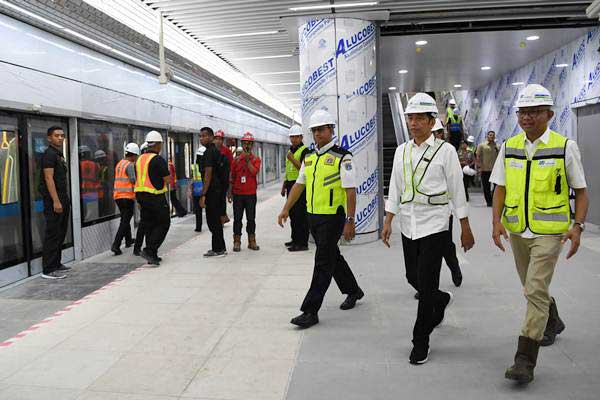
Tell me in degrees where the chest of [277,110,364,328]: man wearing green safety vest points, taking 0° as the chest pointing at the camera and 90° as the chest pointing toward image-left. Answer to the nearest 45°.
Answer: approximately 45°

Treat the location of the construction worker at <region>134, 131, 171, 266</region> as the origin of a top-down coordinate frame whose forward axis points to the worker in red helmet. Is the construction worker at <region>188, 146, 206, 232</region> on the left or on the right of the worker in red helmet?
left

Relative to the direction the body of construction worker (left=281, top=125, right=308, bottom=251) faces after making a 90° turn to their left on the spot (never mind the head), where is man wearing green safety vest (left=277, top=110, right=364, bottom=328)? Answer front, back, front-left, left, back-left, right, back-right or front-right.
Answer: front-right

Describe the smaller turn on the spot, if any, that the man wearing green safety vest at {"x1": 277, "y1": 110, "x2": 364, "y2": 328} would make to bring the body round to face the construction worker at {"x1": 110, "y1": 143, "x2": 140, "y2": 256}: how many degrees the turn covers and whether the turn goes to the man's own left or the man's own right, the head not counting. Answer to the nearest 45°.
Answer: approximately 90° to the man's own right

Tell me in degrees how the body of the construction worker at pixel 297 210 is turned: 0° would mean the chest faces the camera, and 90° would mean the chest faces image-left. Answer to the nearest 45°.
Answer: approximately 45°

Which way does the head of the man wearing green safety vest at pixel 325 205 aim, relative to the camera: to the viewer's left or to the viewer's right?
to the viewer's left

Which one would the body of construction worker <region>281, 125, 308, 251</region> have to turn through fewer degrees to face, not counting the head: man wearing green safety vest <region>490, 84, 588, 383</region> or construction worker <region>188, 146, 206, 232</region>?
the man wearing green safety vest

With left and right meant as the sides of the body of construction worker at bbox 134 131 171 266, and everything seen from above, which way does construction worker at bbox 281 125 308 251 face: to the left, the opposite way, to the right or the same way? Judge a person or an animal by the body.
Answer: the opposite way

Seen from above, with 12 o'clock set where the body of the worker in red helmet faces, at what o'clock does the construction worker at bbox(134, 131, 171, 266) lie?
The construction worker is roughly at 2 o'clock from the worker in red helmet.

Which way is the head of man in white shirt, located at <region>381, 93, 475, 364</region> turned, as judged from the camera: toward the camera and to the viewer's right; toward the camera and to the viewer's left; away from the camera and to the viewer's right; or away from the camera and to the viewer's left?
toward the camera and to the viewer's left

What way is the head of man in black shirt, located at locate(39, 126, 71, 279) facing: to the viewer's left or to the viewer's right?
to the viewer's right
